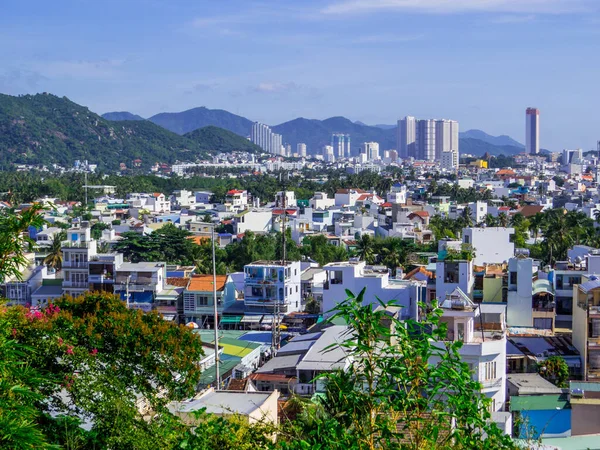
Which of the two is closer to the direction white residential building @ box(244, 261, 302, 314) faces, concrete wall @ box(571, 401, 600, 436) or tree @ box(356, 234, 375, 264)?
the concrete wall

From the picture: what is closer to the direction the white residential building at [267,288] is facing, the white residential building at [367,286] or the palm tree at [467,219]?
the white residential building

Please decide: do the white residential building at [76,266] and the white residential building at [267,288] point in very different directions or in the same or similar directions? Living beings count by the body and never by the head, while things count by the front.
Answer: same or similar directions

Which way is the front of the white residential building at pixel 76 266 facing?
toward the camera

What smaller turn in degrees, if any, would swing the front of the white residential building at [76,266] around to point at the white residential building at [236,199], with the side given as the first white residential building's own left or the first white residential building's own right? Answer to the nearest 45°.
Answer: approximately 180°

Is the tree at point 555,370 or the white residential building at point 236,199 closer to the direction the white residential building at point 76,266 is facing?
the tree

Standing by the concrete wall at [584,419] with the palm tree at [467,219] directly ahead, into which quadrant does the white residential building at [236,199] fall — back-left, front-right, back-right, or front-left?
front-left

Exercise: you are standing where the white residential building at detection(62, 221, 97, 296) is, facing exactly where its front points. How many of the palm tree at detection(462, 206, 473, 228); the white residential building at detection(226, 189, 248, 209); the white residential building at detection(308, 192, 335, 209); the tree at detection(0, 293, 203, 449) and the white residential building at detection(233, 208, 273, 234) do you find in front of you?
1

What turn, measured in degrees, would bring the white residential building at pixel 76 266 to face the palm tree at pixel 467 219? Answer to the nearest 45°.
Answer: approximately 135° to its left

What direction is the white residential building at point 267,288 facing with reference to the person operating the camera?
facing the viewer

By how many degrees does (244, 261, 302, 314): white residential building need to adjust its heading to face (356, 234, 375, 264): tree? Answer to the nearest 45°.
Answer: approximately 135° to its left
